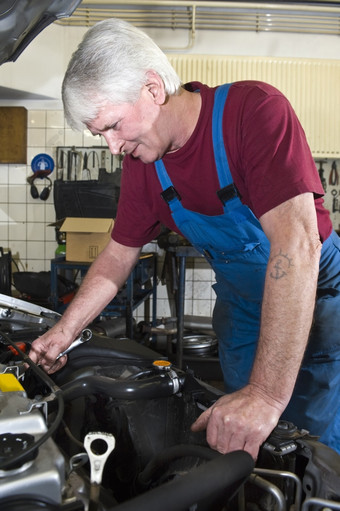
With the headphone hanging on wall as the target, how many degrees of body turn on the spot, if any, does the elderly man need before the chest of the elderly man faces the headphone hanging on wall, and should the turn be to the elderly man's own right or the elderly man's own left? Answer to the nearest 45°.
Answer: approximately 90° to the elderly man's own right

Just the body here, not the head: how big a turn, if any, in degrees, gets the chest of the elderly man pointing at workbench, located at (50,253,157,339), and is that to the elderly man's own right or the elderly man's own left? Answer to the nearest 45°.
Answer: approximately 135° to the elderly man's own right

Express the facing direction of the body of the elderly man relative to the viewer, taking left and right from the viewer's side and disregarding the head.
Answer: facing the viewer and to the left of the viewer

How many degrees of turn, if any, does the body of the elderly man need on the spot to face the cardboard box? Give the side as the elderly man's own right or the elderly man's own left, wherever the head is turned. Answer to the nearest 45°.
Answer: approximately 90° to the elderly man's own right

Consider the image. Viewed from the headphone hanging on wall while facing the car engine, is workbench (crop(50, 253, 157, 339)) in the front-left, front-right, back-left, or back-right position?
front-left

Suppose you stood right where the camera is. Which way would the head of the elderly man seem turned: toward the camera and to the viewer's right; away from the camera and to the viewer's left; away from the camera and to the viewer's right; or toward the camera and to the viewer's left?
toward the camera and to the viewer's left
